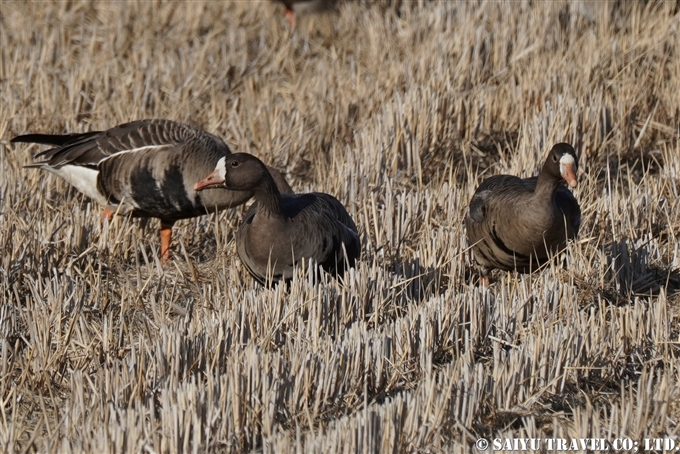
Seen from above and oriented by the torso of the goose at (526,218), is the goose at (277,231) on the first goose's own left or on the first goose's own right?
on the first goose's own right

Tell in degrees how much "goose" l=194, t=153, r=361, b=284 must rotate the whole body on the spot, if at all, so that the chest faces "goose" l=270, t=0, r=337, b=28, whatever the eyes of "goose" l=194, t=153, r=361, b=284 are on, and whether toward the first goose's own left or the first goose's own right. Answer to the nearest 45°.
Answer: approximately 135° to the first goose's own right

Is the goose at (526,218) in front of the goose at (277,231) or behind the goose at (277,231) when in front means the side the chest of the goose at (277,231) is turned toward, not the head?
behind

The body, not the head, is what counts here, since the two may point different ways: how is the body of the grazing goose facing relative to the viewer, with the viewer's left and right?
facing to the right of the viewer

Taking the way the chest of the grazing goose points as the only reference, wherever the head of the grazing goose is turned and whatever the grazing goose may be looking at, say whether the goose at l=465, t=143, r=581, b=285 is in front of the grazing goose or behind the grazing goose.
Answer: in front

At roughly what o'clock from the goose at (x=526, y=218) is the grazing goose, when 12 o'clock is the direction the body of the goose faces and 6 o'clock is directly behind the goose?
The grazing goose is roughly at 5 o'clock from the goose.

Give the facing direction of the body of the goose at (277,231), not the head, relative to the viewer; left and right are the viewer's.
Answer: facing the viewer and to the left of the viewer

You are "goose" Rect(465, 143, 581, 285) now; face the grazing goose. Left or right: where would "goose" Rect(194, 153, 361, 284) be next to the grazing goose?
left

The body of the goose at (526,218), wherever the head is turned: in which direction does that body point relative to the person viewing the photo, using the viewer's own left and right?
facing the viewer and to the right of the viewer
